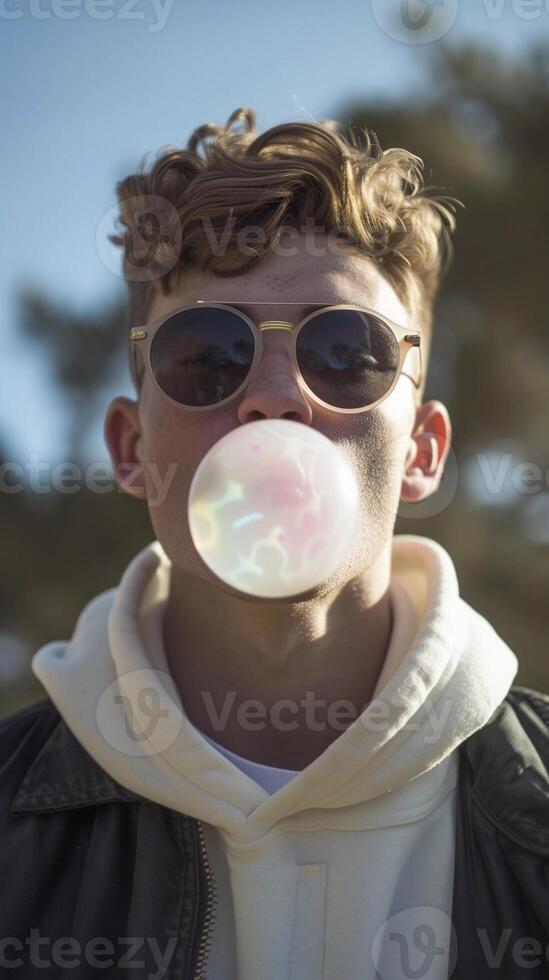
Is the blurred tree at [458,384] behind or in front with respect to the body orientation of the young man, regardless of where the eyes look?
behind

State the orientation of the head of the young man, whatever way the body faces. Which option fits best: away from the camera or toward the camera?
toward the camera

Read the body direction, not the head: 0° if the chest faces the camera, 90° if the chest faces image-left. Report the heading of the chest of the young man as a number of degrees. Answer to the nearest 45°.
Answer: approximately 0°
